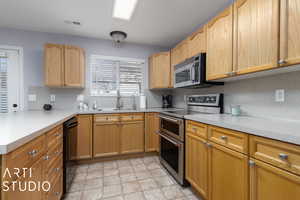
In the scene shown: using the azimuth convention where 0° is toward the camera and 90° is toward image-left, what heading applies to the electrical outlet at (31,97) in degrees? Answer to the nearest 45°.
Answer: approximately 0°

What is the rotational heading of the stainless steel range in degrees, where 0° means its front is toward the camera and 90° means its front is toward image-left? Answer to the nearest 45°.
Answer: approximately 45°

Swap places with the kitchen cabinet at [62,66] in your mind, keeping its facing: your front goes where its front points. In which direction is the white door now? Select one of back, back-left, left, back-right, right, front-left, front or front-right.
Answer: back-right

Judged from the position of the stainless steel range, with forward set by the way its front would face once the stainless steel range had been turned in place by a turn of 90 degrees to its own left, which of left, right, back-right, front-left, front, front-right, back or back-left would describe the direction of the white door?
back-right

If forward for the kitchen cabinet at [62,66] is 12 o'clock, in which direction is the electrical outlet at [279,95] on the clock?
The electrical outlet is roughly at 11 o'clock from the kitchen cabinet.

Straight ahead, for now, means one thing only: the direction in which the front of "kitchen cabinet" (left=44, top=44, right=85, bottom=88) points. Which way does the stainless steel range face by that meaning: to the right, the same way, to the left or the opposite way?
to the right

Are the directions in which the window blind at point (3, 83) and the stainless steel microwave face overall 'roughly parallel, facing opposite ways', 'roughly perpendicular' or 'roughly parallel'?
roughly perpendicular

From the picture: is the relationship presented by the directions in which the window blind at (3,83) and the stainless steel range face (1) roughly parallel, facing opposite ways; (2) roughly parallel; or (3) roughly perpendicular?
roughly perpendicular

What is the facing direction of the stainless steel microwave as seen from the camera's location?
facing the viewer and to the left of the viewer
